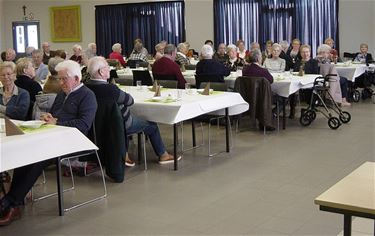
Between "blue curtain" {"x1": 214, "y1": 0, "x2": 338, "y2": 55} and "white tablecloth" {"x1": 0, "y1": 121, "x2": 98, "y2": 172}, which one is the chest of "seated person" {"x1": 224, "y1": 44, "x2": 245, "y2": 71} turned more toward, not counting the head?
the white tablecloth

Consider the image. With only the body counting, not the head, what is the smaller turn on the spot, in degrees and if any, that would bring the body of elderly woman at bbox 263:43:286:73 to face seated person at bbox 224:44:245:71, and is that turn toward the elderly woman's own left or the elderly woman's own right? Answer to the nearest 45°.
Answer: approximately 135° to the elderly woman's own right

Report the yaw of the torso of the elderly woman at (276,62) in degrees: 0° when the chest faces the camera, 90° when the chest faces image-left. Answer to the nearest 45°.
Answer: approximately 0°

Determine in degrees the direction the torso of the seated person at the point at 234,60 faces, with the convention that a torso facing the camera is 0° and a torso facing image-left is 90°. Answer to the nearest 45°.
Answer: approximately 0°

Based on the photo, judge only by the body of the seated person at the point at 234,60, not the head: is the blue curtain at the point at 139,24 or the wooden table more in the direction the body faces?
the wooden table
